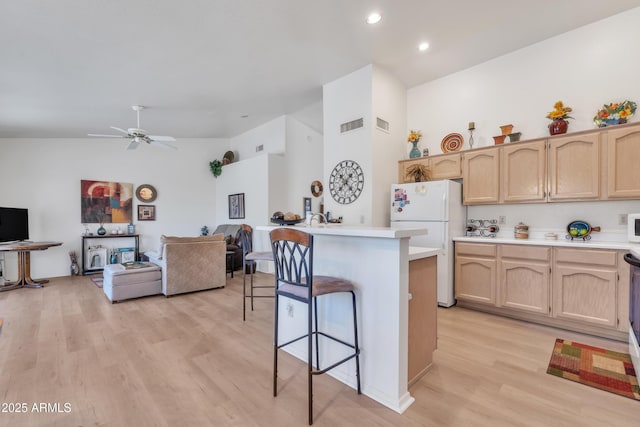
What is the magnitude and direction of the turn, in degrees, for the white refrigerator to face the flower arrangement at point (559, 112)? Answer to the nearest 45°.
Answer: approximately 135° to its left

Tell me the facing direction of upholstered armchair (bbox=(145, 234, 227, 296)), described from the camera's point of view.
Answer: facing away from the viewer and to the left of the viewer

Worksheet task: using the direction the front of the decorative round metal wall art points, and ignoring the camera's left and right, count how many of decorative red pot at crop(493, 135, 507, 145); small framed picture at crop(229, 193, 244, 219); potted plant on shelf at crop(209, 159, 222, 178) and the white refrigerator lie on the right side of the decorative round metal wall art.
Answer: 2

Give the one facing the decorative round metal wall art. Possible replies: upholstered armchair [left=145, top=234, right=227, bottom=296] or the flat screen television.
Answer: the flat screen television

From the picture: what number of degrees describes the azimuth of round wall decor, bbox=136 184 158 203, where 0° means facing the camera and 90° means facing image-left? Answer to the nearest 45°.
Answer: approximately 0°

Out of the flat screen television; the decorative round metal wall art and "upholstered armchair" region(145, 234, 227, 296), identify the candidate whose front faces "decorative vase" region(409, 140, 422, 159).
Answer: the flat screen television

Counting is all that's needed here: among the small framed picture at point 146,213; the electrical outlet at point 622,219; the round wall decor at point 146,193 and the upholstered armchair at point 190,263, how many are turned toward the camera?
3

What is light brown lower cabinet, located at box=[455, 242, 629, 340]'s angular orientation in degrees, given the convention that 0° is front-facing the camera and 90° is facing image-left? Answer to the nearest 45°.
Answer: approximately 45°
